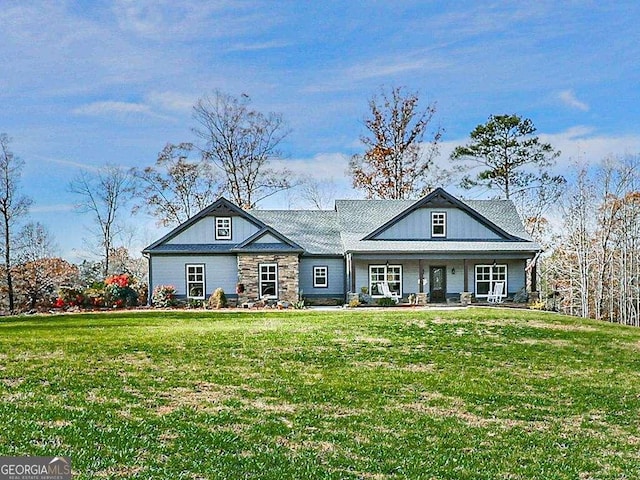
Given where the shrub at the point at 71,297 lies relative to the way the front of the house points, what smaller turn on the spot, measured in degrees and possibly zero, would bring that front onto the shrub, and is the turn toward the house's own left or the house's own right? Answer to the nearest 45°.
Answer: approximately 90° to the house's own right

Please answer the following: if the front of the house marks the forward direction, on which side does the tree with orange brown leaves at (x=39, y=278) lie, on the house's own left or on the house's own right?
on the house's own right

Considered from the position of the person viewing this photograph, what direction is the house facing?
facing the viewer

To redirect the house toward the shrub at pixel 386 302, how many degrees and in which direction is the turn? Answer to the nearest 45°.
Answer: approximately 45° to its left

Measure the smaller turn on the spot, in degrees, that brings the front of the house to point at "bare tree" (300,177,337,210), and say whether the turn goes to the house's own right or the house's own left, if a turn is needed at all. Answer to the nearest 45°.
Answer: approximately 180°

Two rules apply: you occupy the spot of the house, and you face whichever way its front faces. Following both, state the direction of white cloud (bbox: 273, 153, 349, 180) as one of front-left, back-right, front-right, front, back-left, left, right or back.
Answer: back

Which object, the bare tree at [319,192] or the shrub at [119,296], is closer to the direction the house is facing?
the shrub
